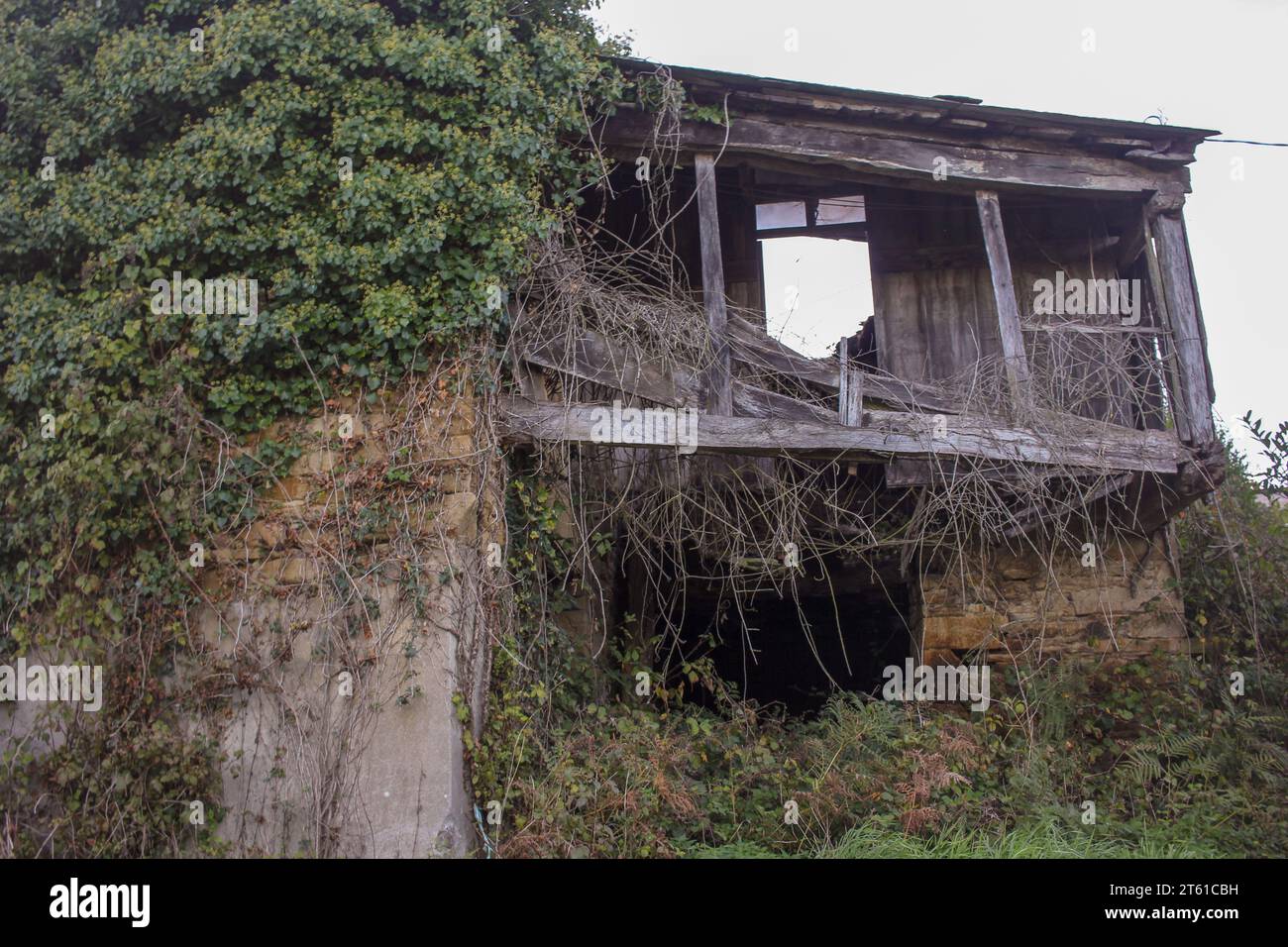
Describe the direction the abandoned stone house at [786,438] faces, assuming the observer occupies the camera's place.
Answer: facing the viewer
